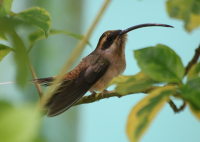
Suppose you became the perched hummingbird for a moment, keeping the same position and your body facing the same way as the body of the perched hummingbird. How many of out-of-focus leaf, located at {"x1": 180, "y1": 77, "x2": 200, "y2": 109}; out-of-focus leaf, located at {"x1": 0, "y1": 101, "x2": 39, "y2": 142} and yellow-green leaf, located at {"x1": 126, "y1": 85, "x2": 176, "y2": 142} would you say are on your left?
0

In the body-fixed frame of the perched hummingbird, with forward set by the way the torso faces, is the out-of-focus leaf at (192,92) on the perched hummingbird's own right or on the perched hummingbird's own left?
on the perched hummingbird's own right

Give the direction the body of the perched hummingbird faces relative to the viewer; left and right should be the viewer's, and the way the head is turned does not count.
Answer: facing to the right of the viewer
